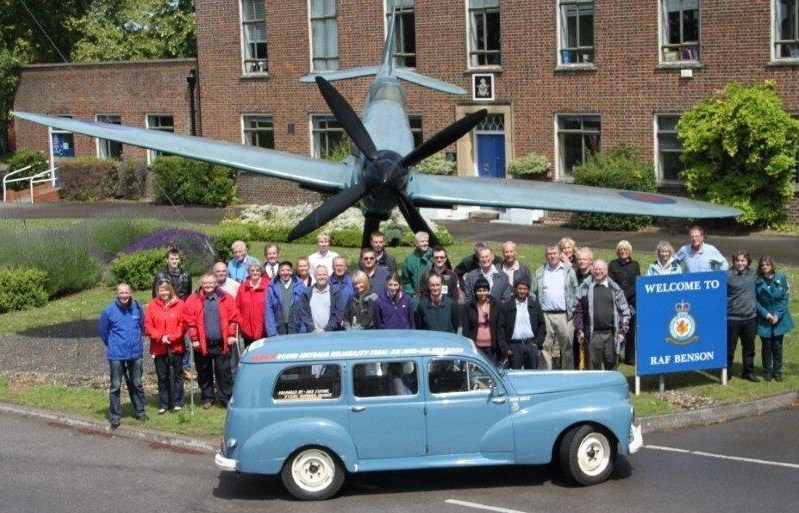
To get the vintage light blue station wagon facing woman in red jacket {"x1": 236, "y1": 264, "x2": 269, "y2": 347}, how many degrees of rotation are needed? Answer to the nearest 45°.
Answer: approximately 135° to its left

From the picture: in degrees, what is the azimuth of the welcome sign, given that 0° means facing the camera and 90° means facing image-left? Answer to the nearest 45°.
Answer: approximately 0°

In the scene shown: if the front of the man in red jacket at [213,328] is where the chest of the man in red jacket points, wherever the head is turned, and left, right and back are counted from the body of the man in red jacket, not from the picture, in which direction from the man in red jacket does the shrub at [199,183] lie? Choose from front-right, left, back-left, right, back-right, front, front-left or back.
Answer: back

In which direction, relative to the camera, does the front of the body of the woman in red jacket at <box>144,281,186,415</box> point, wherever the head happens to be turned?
toward the camera

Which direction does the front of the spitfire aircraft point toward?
toward the camera

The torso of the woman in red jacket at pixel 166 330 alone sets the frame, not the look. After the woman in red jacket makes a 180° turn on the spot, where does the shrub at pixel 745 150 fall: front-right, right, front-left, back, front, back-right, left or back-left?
front-right

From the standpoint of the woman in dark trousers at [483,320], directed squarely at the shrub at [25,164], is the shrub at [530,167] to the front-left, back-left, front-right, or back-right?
front-right

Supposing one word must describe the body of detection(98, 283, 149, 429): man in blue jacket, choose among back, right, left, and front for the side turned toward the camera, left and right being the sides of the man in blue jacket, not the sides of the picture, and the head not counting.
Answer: front

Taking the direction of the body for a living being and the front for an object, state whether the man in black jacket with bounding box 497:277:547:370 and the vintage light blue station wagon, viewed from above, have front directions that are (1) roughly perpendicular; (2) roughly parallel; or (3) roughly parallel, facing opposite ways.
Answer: roughly perpendicular

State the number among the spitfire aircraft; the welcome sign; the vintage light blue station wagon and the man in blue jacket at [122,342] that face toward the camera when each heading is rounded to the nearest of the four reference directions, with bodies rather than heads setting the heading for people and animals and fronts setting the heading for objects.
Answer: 3

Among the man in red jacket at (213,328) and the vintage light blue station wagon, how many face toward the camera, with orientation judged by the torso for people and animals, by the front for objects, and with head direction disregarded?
1

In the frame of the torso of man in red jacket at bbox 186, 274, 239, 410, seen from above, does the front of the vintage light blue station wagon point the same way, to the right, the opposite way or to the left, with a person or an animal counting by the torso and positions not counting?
to the left

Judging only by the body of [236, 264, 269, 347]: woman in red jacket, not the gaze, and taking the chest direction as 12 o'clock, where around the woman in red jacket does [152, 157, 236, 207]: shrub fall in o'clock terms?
The shrub is roughly at 6 o'clock from the woman in red jacket.
